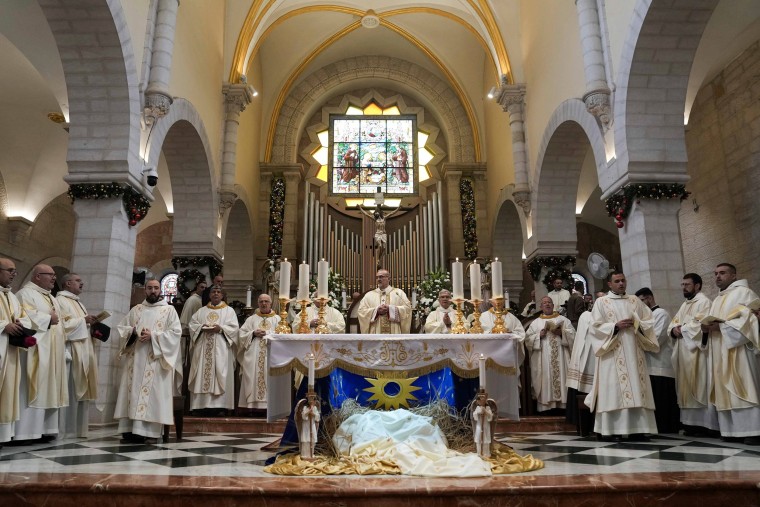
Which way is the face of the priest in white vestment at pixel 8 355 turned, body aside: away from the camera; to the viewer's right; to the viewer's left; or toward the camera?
to the viewer's right

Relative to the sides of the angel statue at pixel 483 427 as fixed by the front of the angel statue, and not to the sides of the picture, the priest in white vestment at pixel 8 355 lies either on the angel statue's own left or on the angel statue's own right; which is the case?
on the angel statue's own right

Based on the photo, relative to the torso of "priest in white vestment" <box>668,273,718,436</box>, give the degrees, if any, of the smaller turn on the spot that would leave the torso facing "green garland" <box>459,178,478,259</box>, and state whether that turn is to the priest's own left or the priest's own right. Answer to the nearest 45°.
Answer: approximately 90° to the priest's own right

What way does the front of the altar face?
toward the camera

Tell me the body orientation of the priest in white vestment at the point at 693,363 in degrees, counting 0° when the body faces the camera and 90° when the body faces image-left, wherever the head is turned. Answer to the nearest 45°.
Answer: approximately 45°

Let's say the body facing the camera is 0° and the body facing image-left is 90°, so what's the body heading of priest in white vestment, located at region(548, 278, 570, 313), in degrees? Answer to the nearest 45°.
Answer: approximately 0°

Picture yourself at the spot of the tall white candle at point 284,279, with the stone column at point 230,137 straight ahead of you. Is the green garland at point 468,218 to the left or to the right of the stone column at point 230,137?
right

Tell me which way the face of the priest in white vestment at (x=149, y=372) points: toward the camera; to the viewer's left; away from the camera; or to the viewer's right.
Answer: toward the camera

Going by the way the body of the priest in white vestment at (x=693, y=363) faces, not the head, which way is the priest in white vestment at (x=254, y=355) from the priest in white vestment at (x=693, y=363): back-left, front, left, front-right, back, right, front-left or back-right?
front-right

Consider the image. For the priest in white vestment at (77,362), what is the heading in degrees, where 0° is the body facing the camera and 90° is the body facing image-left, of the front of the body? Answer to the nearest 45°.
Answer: approximately 270°
